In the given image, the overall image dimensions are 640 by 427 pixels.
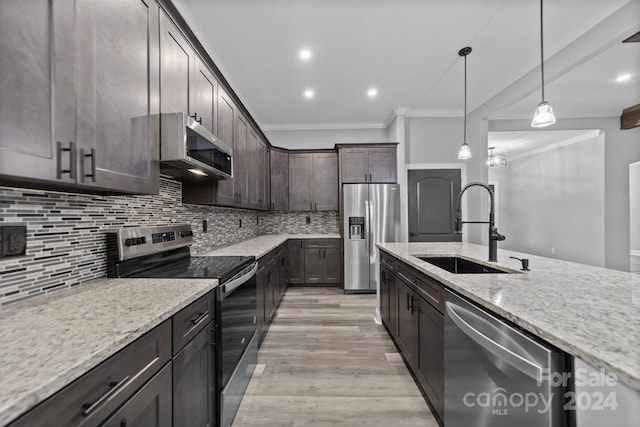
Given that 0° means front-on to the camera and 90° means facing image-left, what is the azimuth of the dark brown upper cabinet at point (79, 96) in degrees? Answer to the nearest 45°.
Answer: approximately 315°

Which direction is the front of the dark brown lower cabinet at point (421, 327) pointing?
to the viewer's left

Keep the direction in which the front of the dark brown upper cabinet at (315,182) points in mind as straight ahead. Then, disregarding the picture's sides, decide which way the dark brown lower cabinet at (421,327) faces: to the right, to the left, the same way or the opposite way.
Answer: to the right

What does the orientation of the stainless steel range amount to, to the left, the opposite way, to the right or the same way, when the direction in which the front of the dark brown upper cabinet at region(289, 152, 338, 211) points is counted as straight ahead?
to the left

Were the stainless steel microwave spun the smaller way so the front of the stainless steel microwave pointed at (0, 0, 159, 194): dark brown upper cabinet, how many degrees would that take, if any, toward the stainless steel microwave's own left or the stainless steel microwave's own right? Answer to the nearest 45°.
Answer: approximately 90° to the stainless steel microwave's own right

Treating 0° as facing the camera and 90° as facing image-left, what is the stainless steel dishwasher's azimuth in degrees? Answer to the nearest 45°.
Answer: approximately 45°

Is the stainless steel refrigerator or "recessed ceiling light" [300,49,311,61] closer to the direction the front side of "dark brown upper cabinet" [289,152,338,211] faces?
the recessed ceiling light

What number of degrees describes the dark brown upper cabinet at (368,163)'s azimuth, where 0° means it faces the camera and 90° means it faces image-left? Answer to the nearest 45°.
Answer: approximately 0°

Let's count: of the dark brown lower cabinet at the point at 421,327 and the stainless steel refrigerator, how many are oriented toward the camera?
1

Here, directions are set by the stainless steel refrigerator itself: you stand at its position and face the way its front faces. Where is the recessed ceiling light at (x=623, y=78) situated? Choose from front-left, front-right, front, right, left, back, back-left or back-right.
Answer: left

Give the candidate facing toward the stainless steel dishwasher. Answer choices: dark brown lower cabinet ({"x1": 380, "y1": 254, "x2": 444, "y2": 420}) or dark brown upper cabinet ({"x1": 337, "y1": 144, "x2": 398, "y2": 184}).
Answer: the dark brown upper cabinet

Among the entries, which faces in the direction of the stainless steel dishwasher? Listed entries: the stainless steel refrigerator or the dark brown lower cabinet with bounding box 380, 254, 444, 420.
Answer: the stainless steel refrigerator

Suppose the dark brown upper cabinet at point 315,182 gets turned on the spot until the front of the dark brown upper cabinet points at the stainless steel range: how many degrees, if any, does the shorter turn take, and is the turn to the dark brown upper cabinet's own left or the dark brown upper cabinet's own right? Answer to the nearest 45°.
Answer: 0° — it already faces it

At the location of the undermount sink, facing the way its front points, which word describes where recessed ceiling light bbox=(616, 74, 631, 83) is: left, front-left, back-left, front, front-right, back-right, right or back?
back
